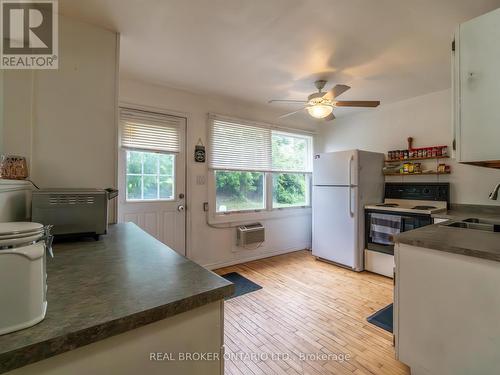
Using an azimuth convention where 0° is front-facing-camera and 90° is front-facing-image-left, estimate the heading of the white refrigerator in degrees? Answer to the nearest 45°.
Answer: approximately 45°

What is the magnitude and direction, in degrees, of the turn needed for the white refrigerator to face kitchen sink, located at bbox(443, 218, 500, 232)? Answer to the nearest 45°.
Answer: approximately 90° to its left

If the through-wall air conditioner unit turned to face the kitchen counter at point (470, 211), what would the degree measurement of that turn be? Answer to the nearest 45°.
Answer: approximately 45° to its left

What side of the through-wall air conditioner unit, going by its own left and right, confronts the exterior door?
right

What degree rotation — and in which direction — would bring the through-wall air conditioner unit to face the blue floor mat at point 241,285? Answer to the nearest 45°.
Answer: approximately 45° to its right

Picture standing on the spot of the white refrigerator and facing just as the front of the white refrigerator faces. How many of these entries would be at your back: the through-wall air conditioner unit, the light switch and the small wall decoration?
0

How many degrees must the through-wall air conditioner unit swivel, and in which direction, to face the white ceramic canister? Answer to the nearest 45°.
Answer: approximately 45° to its right

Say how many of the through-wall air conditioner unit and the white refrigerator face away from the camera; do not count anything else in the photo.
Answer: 0

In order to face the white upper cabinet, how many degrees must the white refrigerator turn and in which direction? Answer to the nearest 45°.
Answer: approximately 45° to its left

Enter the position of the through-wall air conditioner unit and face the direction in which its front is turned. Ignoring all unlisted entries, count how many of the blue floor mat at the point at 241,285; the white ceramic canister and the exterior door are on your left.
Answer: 0

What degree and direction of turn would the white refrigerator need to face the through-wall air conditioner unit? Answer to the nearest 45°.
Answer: approximately 45° to its right

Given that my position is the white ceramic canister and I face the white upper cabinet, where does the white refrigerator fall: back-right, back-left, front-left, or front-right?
front-left

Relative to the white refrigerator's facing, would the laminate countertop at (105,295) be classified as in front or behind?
in front

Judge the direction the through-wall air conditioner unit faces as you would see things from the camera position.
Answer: facing the viewer and to the right of the viewer

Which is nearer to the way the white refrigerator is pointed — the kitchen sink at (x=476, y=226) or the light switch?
the light switch
